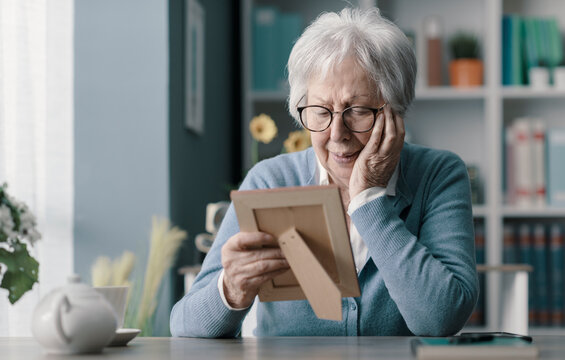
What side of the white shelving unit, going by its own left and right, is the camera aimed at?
front

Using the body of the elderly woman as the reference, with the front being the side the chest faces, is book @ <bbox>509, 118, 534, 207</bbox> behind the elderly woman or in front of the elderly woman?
behind

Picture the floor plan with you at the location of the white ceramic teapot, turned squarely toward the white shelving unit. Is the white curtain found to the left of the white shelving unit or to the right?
left

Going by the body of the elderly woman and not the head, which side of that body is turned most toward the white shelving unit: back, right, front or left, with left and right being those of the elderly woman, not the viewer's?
back

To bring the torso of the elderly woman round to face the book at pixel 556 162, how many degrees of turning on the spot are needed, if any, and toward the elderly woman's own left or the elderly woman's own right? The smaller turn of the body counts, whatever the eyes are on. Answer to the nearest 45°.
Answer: approximately 135° to the elderly woman's own left

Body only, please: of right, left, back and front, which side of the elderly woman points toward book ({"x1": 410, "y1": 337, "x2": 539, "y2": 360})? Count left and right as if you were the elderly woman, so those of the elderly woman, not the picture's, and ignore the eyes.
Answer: front

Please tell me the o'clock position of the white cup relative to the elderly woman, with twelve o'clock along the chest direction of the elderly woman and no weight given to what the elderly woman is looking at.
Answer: The white cup is roughly at 2 o'clock from the elderly woman.

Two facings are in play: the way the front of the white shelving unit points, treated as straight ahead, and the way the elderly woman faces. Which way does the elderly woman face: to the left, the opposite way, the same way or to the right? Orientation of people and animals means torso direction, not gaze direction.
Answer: the same way

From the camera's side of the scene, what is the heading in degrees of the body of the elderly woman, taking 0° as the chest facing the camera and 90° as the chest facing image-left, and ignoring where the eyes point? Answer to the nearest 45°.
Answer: approximately 0°

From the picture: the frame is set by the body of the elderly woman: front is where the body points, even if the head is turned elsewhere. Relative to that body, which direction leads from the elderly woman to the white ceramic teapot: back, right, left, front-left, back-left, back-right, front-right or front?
front-right

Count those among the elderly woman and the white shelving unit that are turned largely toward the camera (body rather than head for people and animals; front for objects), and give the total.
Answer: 2

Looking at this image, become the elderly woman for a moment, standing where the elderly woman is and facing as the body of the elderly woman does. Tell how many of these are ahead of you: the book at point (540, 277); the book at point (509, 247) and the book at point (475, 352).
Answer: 1
